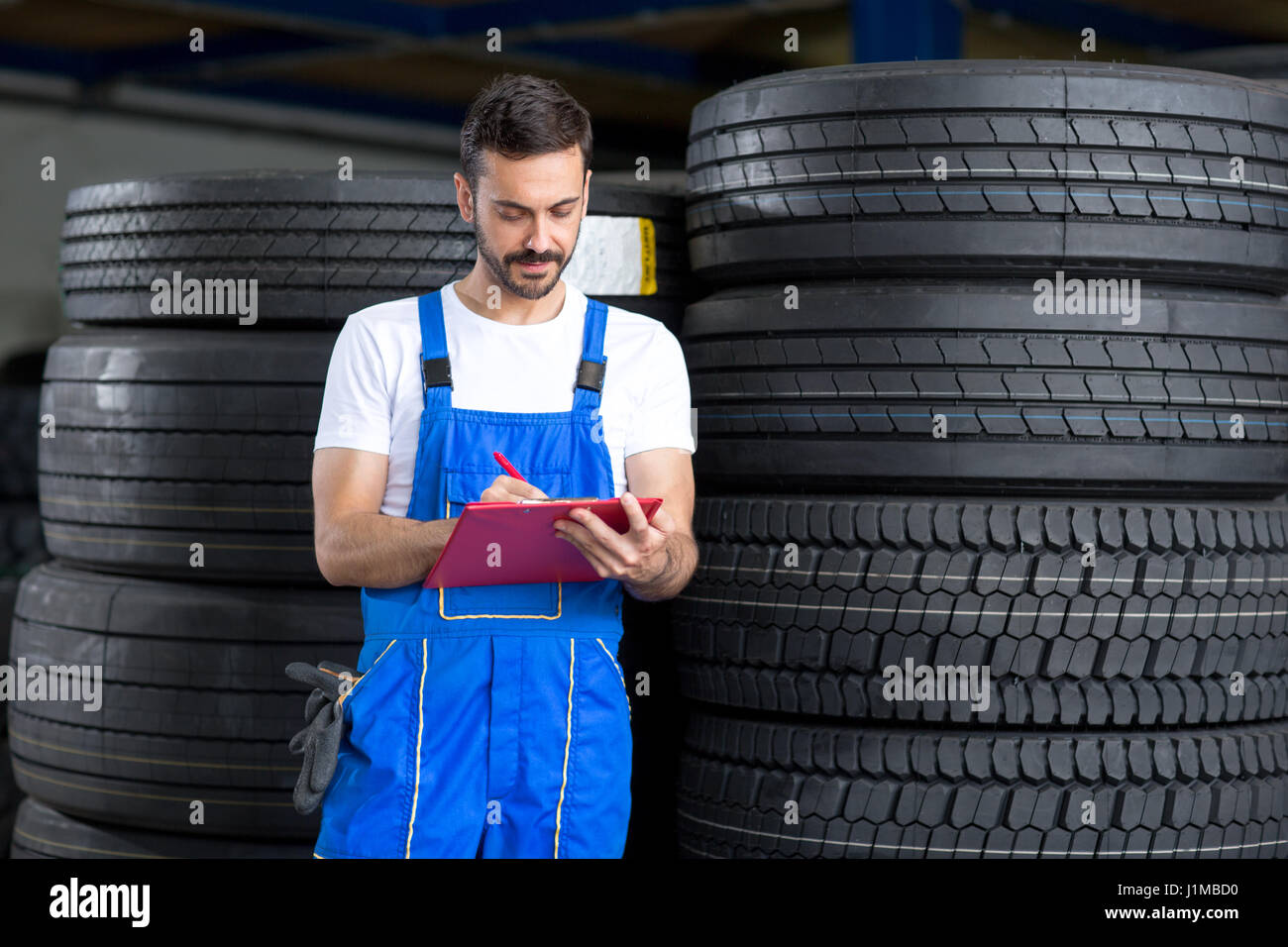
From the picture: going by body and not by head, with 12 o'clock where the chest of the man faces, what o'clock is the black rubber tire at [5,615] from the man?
The black rubber tire is roughly at 5 o'clock from the man.

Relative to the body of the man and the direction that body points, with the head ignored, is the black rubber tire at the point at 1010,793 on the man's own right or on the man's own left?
on the man's own left

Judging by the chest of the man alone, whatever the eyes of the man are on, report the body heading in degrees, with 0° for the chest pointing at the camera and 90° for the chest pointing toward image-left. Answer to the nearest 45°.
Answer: approximately 0°

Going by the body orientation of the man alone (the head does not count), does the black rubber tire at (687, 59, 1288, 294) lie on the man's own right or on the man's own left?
on the man's own left

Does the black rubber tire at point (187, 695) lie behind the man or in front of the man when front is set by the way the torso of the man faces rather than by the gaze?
behind

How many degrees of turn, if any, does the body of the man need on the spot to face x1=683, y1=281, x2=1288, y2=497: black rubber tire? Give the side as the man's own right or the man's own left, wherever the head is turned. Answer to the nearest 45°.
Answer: approximately 135° to the man's own left

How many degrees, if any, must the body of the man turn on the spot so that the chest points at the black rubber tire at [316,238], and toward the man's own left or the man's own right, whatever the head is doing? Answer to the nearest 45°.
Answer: approximately 180°

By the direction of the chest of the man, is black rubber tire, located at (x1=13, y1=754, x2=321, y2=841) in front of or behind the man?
behind

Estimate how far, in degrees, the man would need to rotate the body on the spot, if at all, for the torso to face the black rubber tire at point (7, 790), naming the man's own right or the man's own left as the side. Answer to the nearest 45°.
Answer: approximately 135° to the man's own right

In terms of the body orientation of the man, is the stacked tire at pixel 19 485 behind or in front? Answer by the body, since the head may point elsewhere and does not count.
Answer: behind

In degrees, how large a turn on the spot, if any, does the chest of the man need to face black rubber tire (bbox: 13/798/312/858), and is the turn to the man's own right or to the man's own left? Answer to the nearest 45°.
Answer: approximately 135° to the man's own right

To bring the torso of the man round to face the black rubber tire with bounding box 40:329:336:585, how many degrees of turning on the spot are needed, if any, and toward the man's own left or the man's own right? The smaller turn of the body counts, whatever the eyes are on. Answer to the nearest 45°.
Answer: approximately 135° to the man's own right

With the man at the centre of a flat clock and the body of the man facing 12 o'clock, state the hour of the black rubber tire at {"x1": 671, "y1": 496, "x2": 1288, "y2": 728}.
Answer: The black rubber tire is roughly at 8 o'clock from the man.
